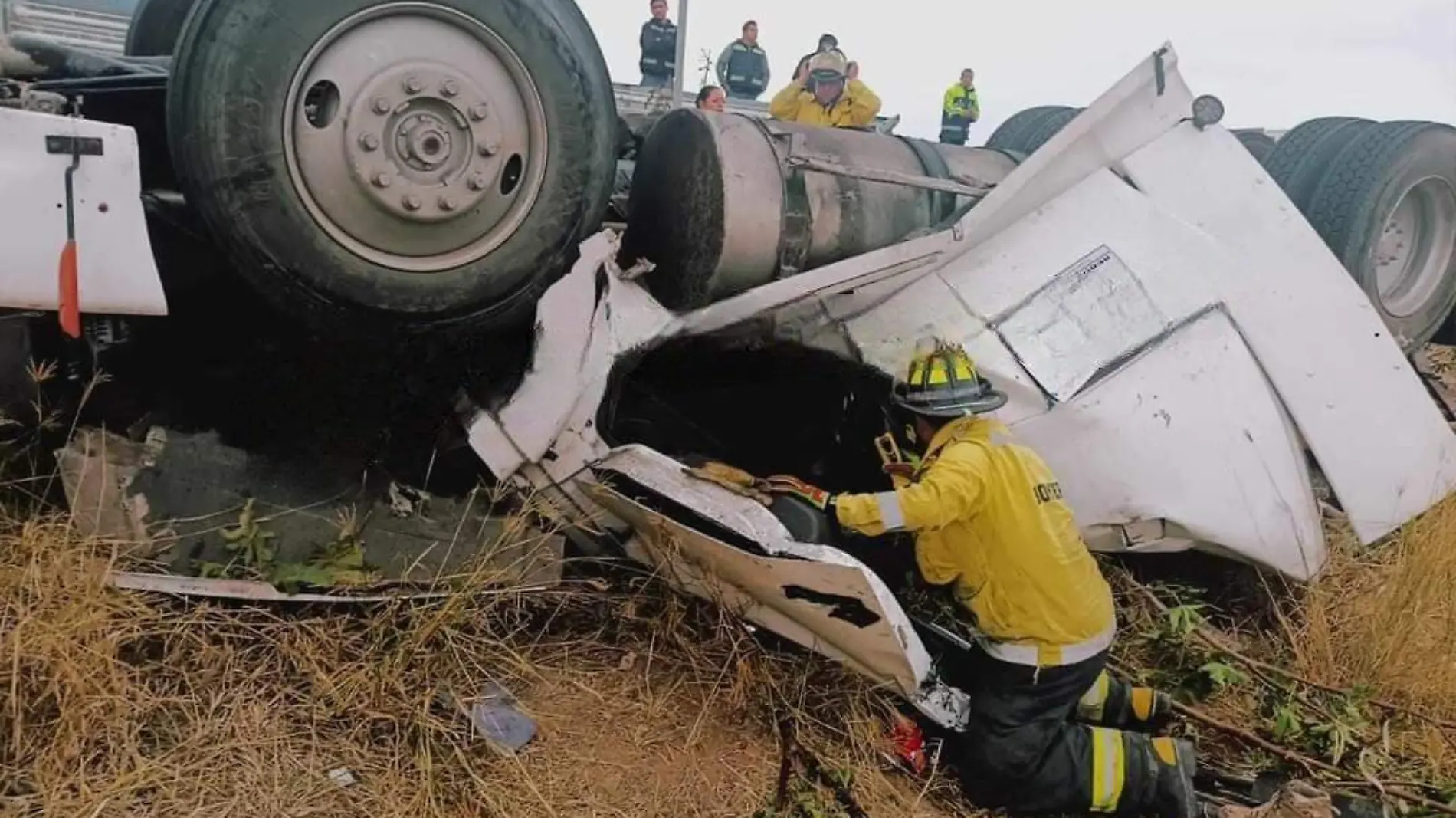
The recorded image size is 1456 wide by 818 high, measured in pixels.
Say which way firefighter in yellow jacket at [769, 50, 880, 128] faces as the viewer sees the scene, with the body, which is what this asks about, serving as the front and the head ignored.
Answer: toward the camera

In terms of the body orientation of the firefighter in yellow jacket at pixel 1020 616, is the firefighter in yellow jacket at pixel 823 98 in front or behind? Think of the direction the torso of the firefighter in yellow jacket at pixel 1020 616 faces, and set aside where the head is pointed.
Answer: in front

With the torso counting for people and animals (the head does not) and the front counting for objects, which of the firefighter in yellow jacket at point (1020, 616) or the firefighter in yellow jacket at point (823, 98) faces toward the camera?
the firefighter in yellow jacket at point (823, 98)

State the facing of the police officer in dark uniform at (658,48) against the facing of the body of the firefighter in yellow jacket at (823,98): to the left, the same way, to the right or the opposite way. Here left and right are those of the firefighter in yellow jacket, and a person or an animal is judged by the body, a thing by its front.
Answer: the same way

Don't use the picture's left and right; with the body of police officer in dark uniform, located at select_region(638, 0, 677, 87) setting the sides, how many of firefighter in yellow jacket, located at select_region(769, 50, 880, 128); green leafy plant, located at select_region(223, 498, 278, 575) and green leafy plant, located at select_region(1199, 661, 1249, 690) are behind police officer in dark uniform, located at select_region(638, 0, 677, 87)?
0

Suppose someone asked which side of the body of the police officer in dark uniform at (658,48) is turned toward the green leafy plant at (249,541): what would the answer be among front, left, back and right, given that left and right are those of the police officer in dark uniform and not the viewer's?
front

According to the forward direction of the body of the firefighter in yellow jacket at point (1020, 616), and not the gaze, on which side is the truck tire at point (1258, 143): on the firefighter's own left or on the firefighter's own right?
on the firefighter's own right

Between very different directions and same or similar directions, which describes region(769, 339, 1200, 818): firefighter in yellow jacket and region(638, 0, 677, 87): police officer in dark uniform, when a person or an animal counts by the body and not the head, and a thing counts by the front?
very different directions

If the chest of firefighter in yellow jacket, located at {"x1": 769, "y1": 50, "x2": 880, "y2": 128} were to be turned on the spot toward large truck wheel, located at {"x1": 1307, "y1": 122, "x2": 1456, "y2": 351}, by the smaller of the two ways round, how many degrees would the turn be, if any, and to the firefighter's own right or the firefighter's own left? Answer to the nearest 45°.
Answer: approximately 45° to the firefighter's own left

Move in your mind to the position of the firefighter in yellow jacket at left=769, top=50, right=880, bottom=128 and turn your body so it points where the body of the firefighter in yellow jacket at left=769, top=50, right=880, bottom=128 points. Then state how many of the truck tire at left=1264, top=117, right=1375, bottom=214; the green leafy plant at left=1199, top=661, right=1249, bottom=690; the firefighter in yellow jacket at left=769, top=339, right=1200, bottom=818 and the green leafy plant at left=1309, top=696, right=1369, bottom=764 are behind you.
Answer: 0

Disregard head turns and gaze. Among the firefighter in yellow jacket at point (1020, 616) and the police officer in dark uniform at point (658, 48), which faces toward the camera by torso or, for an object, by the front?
the police officer in dark uniform

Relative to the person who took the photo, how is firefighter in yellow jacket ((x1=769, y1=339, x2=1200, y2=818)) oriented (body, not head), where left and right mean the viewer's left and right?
facing away from the viewer and to the left of the viewer

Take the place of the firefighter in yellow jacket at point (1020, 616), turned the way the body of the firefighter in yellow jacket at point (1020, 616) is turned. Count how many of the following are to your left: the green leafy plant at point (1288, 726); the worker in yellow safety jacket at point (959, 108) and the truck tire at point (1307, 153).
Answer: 0

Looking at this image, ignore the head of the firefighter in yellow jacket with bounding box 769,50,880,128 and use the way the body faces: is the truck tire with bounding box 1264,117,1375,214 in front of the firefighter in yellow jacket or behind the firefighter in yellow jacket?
in front

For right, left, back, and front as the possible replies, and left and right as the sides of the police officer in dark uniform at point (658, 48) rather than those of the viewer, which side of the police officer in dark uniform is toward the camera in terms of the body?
front

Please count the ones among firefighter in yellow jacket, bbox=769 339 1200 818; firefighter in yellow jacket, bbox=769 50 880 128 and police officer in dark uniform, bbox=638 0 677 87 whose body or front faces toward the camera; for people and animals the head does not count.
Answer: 2

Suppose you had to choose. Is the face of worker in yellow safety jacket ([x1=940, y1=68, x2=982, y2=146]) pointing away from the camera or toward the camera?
toward the camera

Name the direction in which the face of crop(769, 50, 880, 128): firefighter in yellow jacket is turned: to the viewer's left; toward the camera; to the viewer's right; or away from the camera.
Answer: toward the camera

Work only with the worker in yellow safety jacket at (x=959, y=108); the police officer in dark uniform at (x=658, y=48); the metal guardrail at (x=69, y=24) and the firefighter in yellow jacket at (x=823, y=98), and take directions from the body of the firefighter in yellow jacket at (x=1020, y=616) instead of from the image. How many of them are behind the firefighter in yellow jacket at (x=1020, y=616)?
0
